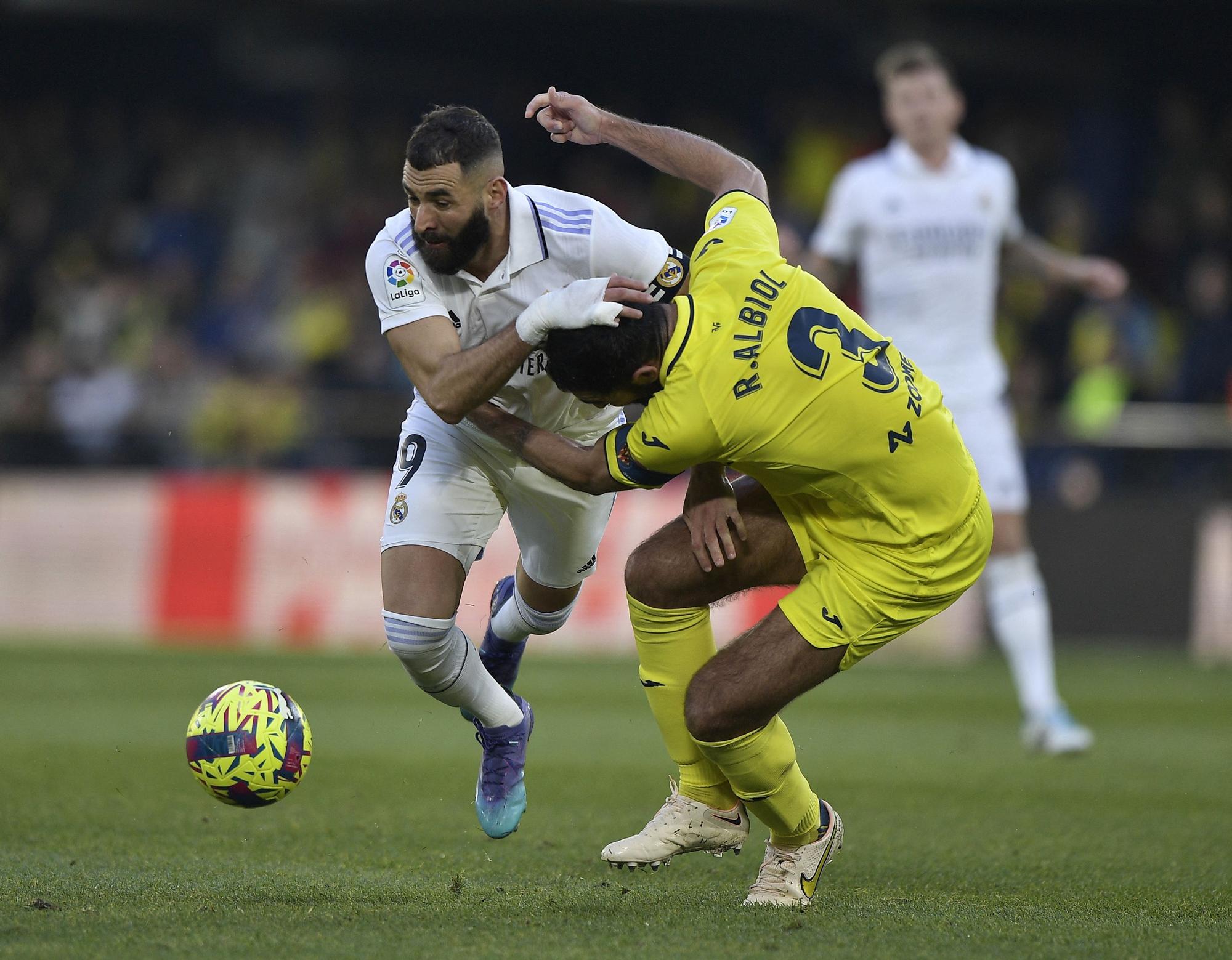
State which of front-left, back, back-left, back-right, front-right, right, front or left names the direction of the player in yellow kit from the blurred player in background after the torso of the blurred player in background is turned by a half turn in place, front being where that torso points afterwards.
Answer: back

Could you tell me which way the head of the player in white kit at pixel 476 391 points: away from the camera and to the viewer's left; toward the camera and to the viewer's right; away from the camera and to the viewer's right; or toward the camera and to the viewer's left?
toward the camera and to the viewer's left

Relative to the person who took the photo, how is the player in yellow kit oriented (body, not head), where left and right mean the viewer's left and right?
facing to the left of the viewer

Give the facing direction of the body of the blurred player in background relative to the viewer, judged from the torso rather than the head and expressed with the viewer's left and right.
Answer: facing the viewer

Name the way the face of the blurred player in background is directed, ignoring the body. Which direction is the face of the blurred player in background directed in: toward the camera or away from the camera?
toward the camera
